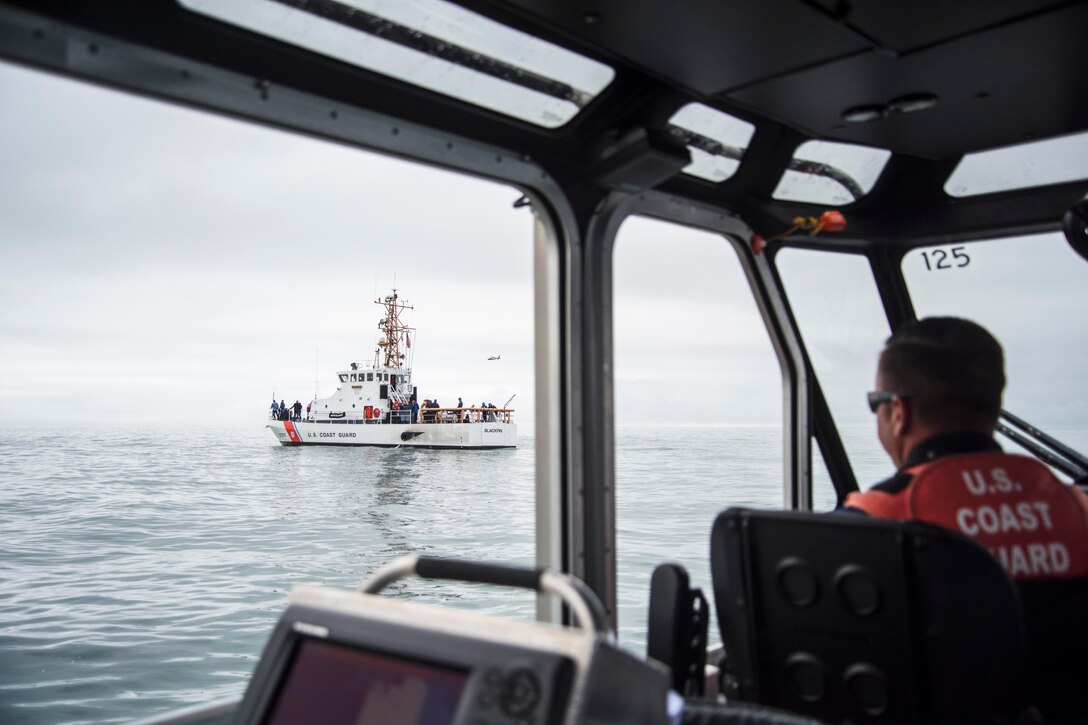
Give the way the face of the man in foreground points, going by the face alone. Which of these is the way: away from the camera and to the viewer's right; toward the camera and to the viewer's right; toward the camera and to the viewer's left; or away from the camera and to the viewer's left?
away from the camera and to the viewer's left

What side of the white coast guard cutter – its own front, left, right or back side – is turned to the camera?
left

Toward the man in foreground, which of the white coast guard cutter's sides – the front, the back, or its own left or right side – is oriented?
left
